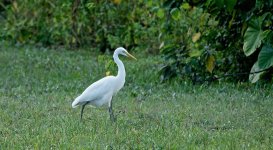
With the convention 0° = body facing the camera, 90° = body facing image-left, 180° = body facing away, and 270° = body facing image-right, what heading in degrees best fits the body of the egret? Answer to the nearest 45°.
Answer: approximately 270°
